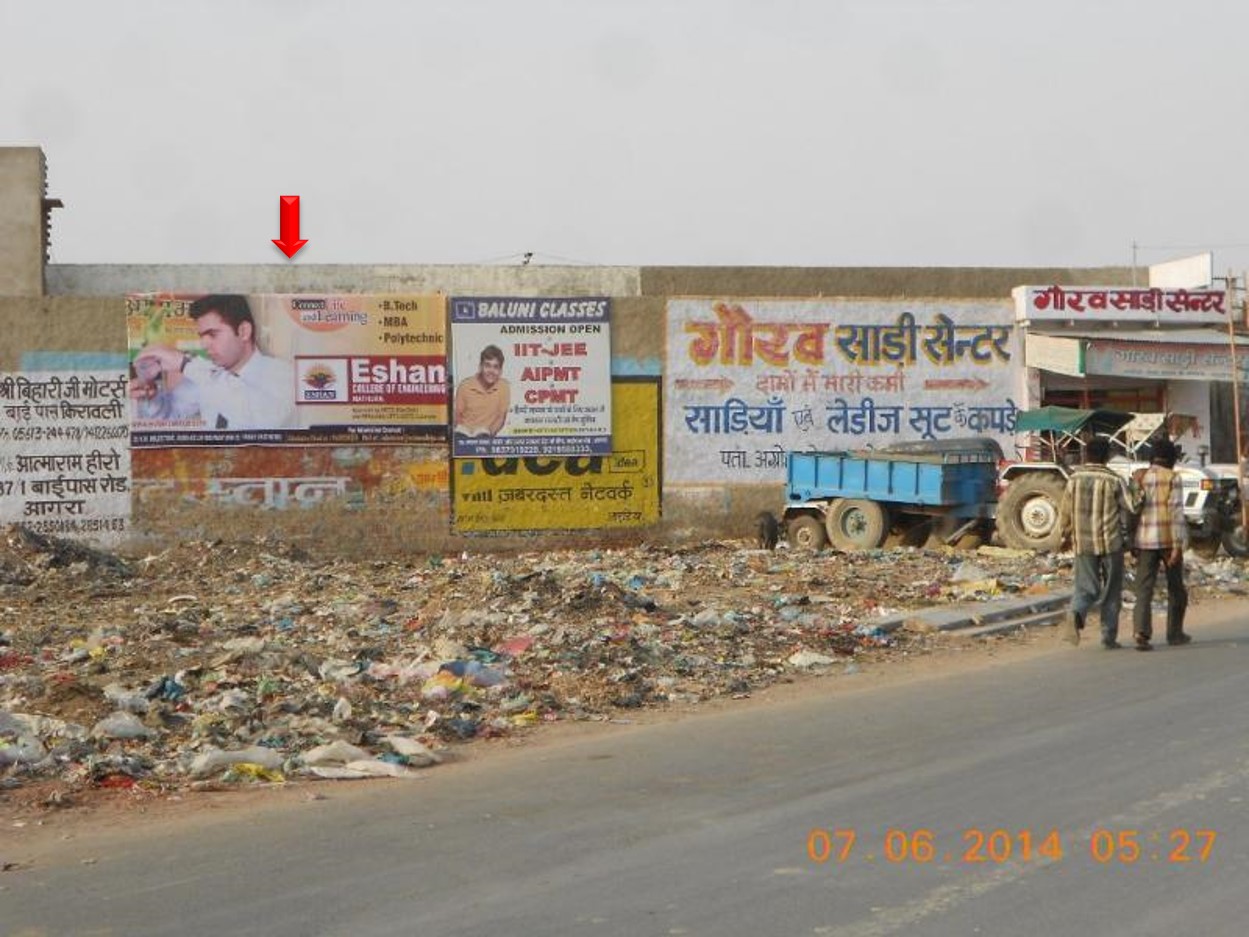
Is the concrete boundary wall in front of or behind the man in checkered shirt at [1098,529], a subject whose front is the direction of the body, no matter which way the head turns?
in front

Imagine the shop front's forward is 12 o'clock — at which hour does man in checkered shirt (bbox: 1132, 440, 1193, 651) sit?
The man in checkered shirt is roughly at 12 o'clock from the shop front.

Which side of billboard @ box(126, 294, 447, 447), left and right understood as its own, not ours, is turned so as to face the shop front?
left

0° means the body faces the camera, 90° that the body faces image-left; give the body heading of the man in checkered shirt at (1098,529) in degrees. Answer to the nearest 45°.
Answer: approximately 180°

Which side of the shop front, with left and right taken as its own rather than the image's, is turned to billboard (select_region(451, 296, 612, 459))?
right

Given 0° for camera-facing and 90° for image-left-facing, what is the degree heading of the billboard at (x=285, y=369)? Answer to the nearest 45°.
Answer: approximately 0°

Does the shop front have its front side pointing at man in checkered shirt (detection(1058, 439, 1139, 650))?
yes

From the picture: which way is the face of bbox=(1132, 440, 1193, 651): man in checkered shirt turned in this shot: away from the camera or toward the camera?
away from the camera

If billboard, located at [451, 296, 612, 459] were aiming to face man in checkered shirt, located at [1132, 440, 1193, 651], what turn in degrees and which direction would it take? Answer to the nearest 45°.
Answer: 0° — it already faces them

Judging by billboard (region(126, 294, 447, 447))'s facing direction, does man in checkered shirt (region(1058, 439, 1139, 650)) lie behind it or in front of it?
in front

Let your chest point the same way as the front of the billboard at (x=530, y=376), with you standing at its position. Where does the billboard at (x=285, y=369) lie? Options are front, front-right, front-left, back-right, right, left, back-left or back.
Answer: right

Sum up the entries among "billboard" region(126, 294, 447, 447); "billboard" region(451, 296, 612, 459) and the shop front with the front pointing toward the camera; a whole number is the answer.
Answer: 3

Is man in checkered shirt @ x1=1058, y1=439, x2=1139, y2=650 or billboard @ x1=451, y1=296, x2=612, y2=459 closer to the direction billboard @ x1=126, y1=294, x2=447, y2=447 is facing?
the man in checkered shirt

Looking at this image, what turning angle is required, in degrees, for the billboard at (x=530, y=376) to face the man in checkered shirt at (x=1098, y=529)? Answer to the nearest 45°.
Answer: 0° — it already faces them

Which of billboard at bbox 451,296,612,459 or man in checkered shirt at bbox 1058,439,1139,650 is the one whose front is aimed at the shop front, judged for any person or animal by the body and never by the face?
the man in checkered shirt

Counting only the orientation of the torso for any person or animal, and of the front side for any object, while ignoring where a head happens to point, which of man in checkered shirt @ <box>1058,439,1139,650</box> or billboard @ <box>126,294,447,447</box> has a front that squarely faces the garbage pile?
the billboard
